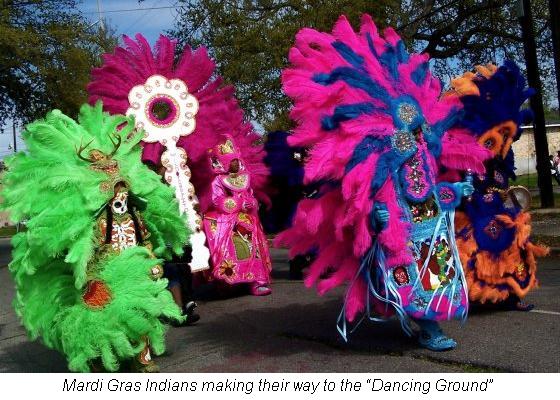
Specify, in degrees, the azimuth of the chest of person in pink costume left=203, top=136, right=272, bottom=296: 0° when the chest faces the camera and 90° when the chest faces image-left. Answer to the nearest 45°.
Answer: approximately 315°

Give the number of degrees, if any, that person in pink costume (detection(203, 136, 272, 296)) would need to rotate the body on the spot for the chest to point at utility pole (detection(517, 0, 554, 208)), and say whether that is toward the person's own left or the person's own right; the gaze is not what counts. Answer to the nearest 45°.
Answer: approximately 90° to the person's own left
